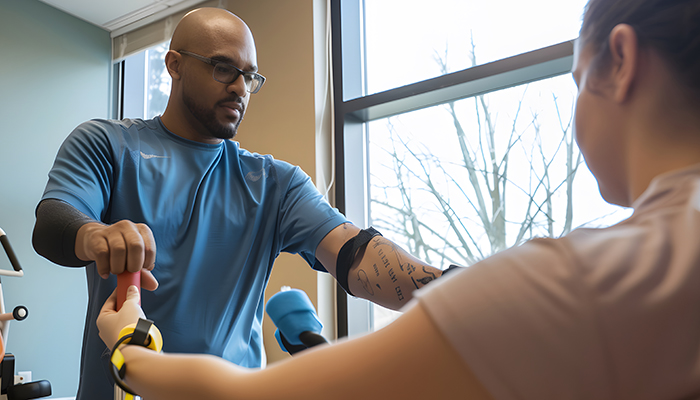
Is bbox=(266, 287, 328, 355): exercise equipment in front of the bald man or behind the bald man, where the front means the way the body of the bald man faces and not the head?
in front

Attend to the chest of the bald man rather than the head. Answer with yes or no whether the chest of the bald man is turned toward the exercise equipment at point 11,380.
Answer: no

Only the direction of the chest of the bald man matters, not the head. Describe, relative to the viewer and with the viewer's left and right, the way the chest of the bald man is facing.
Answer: facing the viewer and to the right of the viewer

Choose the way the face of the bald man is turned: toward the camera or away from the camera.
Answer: toward the camera
